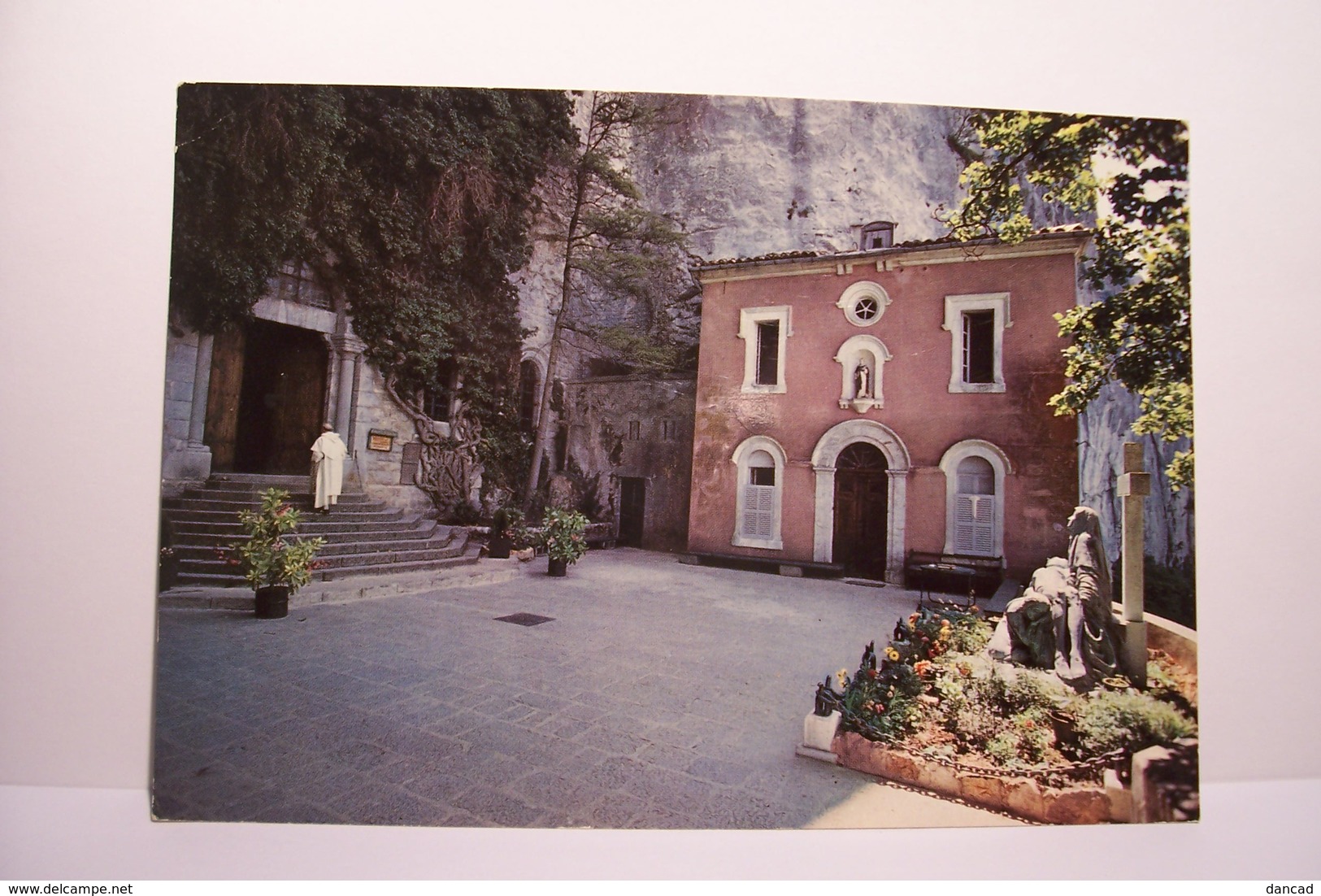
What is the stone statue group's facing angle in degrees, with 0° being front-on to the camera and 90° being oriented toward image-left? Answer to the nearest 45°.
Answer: approximately 45°

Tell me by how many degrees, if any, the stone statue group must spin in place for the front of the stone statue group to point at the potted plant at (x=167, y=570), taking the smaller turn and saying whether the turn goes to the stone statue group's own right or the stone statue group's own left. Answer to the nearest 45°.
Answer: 0° — it already faces it

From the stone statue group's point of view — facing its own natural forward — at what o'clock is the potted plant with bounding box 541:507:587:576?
The potted plant is roughly at 1 o'clock from the stone statue group.

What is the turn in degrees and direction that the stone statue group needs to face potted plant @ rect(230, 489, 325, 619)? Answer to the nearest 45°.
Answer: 0° — it already faces it

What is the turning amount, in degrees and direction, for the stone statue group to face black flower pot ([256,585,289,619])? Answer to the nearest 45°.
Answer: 0° — it already faces it
